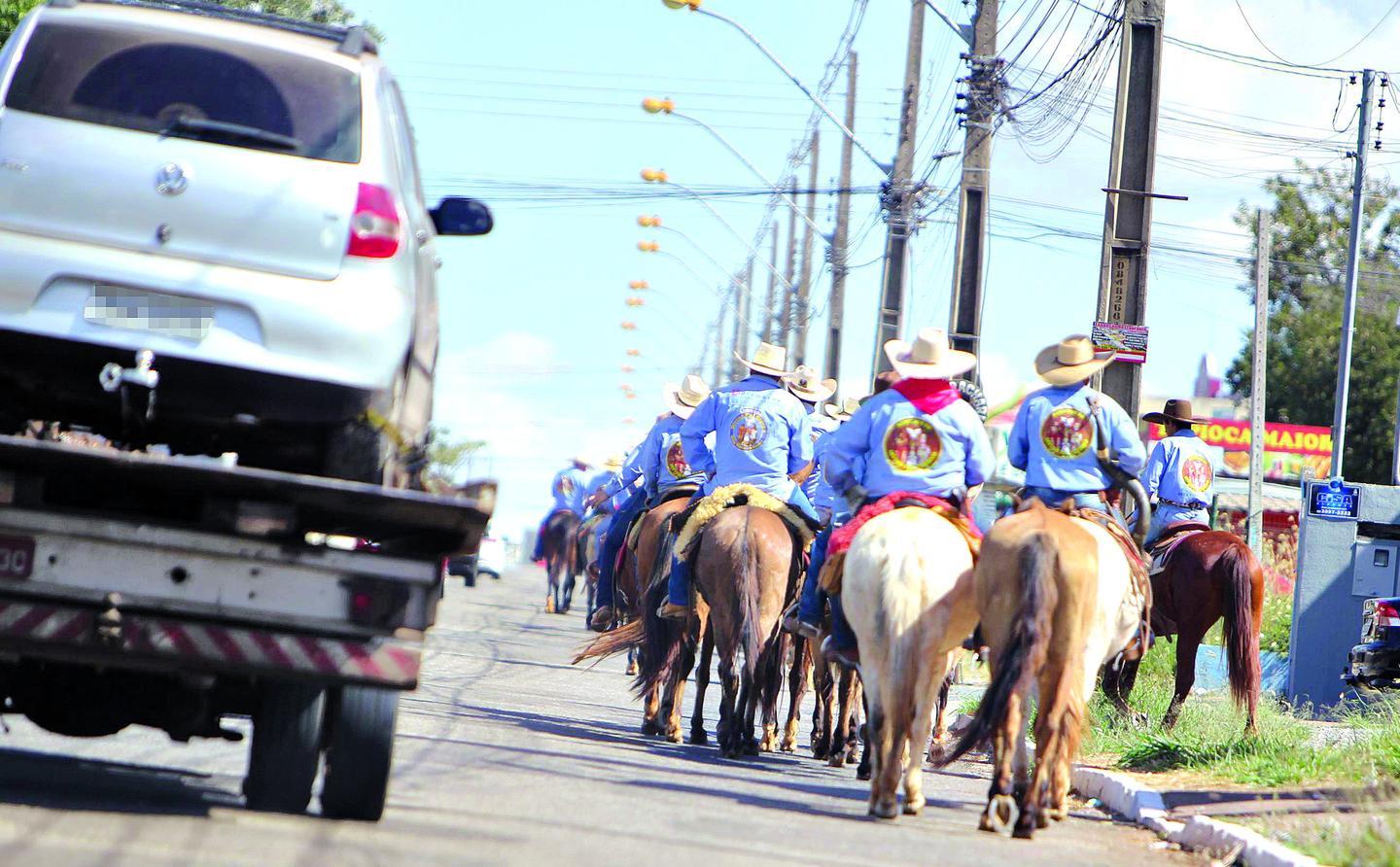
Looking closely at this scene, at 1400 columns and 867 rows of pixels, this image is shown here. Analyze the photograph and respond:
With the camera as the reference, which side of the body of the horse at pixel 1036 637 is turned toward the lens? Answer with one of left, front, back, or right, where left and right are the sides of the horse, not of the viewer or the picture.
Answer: back

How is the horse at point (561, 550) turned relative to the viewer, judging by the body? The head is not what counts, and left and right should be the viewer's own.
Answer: facing away from the viewer

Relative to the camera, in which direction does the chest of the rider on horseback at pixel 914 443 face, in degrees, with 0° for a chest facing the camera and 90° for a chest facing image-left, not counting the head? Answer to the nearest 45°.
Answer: approximately 180°

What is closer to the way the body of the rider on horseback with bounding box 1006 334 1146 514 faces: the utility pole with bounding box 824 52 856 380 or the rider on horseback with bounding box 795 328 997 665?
the utility pole

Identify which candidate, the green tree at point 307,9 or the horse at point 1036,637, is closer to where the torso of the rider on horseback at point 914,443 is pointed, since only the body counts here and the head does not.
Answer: the green tree

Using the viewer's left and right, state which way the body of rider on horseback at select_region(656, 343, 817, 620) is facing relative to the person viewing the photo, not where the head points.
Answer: facing away from the viewer

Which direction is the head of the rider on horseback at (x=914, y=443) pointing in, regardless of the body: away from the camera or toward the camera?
away from the camera

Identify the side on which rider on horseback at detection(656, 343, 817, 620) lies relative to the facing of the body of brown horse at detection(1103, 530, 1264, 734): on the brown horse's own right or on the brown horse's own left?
on the brown horse's own left

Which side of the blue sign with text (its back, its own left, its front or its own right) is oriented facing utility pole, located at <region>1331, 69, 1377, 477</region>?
back

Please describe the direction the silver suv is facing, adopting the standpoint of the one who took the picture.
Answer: facing away from the viewer

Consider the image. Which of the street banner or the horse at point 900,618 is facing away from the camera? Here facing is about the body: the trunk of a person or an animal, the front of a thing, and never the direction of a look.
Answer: the horse

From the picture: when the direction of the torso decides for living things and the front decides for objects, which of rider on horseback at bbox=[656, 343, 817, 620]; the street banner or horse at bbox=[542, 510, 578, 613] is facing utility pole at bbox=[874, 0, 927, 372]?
the rider on horseback

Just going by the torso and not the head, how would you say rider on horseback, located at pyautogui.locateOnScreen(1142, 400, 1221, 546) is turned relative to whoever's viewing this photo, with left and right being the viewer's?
facing away from the viewer and to the left of the viewer

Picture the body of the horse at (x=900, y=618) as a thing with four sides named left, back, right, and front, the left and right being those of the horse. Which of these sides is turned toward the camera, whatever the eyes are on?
back

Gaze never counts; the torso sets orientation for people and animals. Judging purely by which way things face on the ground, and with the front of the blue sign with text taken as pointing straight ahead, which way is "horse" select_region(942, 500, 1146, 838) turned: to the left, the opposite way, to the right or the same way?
the opposite way

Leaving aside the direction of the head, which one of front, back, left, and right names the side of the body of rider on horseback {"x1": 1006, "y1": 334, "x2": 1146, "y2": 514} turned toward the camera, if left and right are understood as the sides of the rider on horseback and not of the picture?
back
